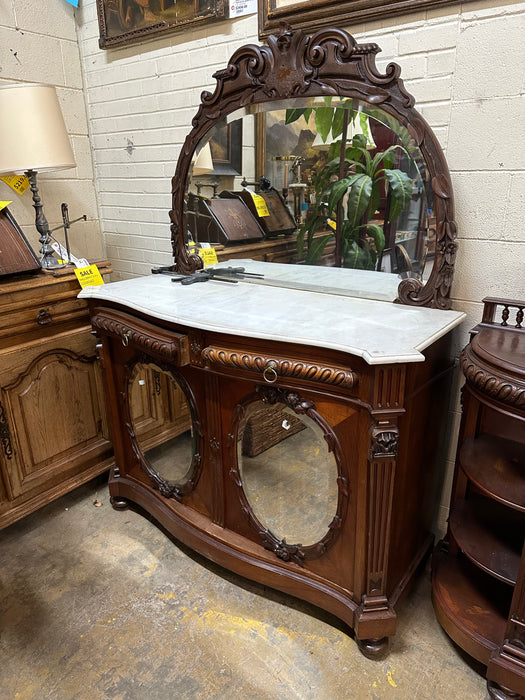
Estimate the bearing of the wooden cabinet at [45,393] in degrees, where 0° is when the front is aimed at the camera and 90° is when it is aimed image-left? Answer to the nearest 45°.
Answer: approximately 315°

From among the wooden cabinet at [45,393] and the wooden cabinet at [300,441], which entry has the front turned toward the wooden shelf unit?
the wooden cabinet at [45,393]

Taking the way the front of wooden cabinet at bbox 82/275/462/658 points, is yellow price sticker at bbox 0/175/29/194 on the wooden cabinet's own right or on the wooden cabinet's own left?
on the wooden cabinet's own right

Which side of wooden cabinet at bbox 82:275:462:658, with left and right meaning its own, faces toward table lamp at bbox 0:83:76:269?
right

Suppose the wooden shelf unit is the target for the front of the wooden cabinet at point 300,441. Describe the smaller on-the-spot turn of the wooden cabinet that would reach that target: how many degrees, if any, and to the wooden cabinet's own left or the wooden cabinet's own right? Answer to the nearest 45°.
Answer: approximately 135° to the wooden cabinet's own left
